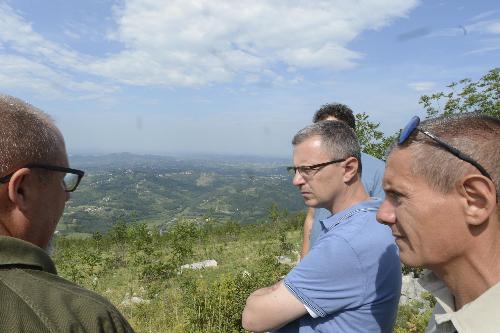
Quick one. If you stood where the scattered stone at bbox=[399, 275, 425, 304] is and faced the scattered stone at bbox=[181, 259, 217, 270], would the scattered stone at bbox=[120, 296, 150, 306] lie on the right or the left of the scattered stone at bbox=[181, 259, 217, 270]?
left

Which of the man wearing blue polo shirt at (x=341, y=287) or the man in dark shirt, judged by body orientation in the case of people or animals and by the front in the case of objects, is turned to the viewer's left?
the man wearing blue polo shirt

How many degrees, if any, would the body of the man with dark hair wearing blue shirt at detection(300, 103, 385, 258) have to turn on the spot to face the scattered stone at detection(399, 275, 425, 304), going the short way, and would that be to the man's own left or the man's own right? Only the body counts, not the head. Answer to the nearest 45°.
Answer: approximately 135° to the man's own right

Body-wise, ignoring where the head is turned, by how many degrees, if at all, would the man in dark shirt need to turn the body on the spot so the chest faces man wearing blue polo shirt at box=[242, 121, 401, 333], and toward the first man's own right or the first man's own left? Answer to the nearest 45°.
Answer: approximately 45° to the first man's own right

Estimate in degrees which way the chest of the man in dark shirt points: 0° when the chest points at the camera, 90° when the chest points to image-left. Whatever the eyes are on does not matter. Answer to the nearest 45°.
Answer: approximately 225°

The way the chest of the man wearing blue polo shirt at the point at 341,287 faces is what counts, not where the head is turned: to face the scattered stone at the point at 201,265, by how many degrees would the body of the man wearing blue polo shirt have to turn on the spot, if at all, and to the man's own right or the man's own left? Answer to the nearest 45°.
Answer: approximately 90° to the man's own right

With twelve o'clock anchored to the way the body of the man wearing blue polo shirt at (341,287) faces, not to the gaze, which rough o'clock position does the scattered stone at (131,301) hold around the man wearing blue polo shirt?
The scattered stone is roughly at 2 o'clock from the man wearing blue polo shirt.

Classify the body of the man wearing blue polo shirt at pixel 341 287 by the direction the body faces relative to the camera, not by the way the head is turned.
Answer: to the viewer's left

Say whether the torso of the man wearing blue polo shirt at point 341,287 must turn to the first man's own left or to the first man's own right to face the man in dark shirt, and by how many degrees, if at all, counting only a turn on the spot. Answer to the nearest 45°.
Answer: approximately 45° to the first man's own left

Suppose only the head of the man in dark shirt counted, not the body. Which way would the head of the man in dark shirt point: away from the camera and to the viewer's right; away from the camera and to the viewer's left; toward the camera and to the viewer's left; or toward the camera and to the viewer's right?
away from the camera and to the viewer's right

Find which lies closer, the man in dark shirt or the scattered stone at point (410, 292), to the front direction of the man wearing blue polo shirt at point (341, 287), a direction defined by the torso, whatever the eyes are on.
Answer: the man in dark shirt
